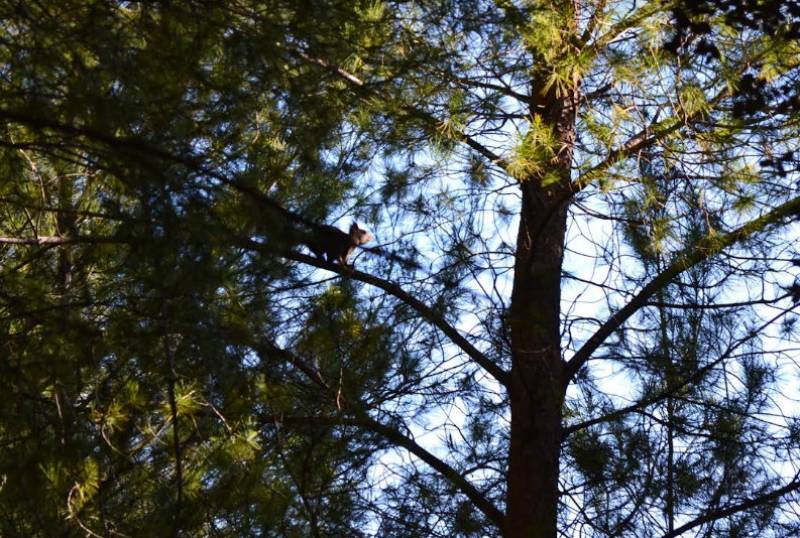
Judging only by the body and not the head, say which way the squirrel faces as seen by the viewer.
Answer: to the viewer's right
